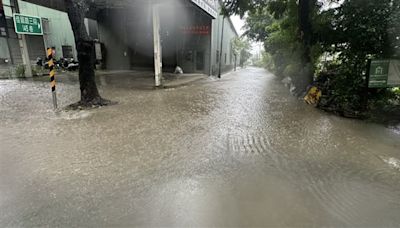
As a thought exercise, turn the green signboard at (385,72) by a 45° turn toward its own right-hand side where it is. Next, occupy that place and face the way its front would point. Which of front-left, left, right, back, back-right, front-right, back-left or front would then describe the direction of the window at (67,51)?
front-right

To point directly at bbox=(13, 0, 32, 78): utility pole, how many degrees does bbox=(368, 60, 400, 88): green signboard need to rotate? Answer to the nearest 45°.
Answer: approximately 90° to its right

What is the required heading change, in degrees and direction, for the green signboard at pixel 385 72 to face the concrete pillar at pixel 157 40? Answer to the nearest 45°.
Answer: approximately 90° to its right

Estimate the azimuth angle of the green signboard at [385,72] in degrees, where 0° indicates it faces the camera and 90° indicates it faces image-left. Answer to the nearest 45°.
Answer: approximately 0°

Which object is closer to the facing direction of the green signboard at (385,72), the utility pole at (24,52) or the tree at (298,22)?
the utility pole

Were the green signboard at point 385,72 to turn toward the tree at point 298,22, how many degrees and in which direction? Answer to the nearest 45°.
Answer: approximately 135° to its right

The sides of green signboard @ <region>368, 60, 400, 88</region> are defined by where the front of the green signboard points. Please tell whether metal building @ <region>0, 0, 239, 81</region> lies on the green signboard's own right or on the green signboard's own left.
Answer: on the green signboard's own right
